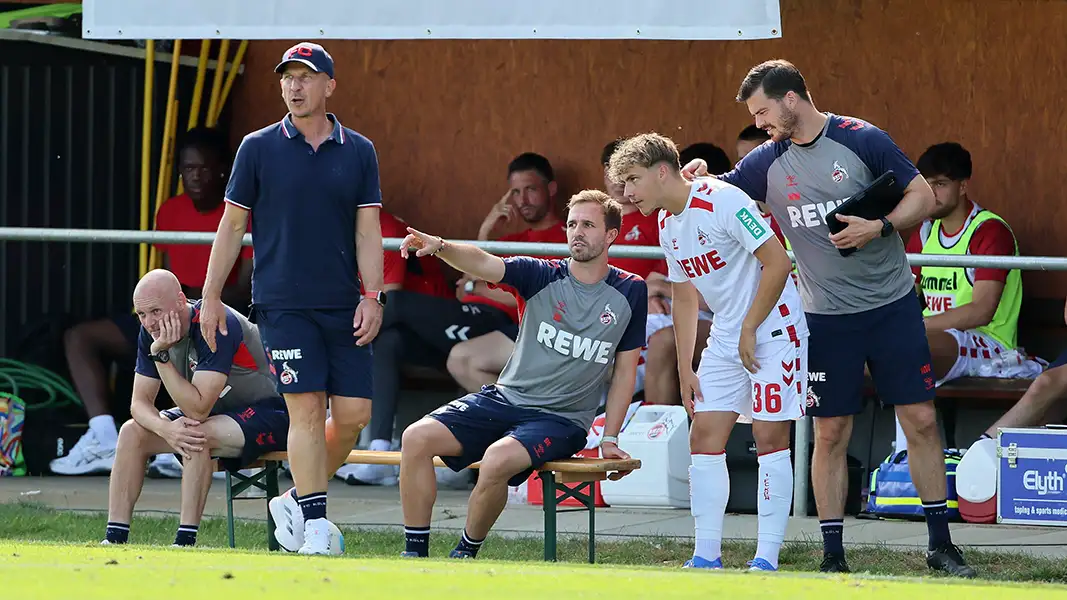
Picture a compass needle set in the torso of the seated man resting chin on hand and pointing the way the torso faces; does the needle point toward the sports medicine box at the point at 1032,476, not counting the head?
no

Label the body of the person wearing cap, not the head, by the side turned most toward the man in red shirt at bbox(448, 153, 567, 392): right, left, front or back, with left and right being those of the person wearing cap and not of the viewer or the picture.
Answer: back

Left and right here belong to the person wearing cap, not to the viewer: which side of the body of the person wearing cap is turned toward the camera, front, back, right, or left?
front

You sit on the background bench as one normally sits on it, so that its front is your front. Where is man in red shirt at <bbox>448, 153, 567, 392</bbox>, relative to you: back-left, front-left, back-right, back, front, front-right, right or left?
right

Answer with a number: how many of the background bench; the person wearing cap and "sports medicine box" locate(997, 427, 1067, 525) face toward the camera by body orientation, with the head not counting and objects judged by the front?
3

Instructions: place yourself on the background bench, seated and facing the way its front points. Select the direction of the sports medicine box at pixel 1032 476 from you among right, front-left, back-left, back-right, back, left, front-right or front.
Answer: front

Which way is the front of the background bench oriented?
toward the camera

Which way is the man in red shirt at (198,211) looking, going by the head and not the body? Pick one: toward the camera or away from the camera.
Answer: toward the camera

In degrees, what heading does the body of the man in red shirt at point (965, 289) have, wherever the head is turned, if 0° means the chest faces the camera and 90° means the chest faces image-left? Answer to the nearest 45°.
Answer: approximately 45°

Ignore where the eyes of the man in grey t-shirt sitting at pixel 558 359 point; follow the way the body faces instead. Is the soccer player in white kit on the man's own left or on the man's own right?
on the man's own left

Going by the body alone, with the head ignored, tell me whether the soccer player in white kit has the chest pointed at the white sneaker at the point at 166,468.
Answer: no

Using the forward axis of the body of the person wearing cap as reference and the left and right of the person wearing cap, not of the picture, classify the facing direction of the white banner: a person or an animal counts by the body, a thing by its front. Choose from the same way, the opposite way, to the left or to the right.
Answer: the same way

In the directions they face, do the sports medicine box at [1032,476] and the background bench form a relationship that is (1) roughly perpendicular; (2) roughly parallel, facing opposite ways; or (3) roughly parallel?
roughly parallel

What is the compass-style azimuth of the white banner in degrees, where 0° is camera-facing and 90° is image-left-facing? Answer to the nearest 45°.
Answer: approximately 0°
